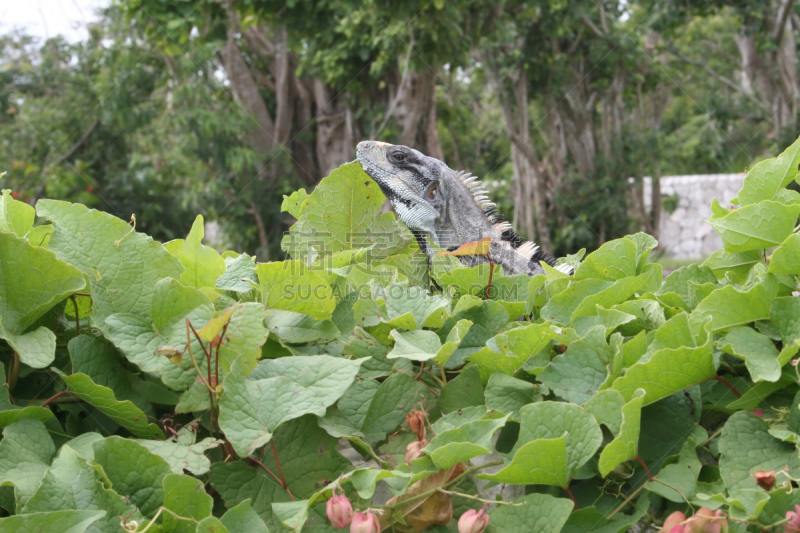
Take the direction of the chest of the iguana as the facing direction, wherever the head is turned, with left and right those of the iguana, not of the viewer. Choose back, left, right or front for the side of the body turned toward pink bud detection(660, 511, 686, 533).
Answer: left

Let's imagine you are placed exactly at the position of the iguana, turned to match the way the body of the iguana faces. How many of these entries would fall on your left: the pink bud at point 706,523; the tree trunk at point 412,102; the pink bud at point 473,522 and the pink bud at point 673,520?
3

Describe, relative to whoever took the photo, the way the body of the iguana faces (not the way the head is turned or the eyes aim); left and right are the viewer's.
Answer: facing to the left of the viewer

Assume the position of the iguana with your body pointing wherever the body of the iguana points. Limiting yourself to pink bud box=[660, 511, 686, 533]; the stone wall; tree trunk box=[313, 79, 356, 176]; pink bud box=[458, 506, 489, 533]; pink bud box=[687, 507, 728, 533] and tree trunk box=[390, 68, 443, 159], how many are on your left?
3

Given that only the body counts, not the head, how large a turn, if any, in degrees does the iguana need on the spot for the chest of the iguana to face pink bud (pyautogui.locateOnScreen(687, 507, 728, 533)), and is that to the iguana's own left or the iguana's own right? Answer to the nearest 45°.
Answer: approximately 90° to the iguana's own left

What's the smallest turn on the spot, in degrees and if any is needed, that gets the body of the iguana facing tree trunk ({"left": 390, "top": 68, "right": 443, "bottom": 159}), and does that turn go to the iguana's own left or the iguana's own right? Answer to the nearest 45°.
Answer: approximately 90° to the iguana's own right

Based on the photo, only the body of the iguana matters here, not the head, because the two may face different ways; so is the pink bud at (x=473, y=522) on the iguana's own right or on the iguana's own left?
on the iguana's own left
